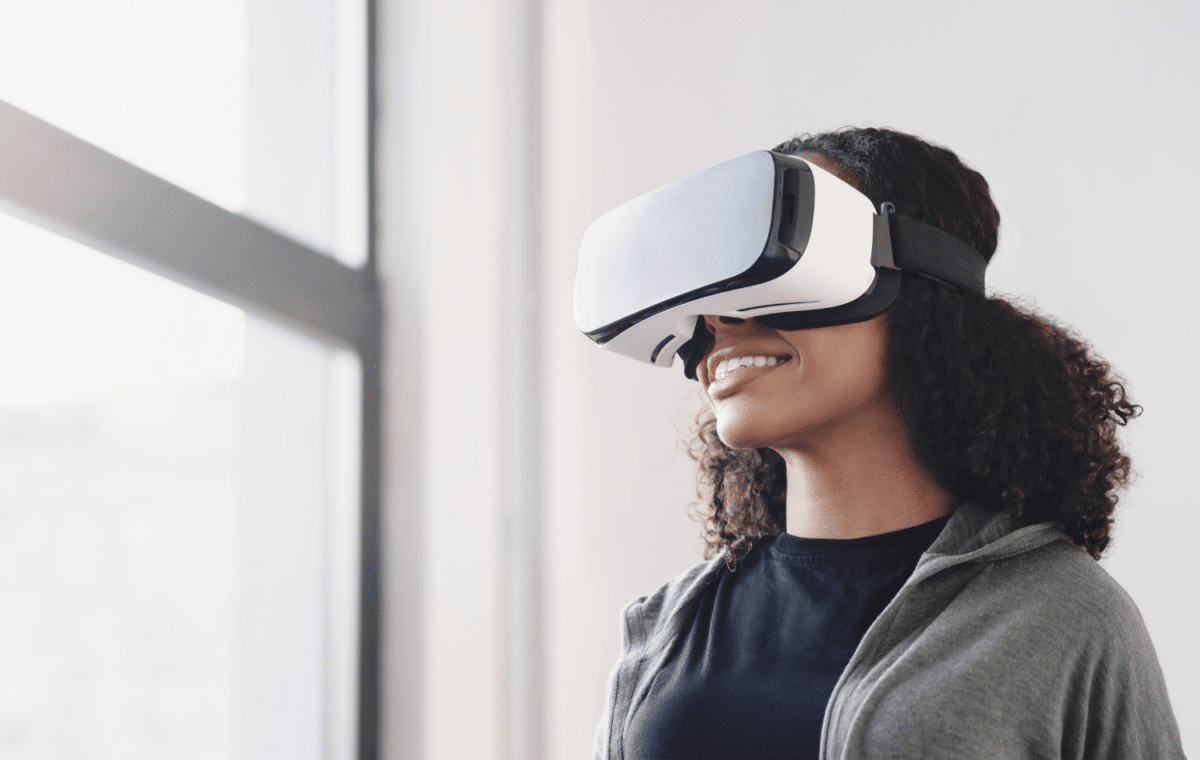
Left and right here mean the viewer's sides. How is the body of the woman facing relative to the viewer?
facing the viewer and to the left of the viewer
